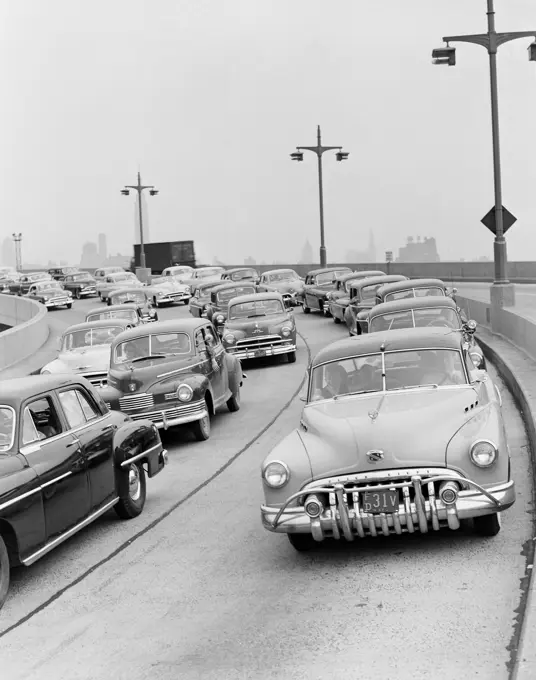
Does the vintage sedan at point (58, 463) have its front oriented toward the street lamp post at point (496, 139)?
no

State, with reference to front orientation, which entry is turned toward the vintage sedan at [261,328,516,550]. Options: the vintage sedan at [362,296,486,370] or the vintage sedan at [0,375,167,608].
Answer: the vintage sedan at [362,296,486,370]

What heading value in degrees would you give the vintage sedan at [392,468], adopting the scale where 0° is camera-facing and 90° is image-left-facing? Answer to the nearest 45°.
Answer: approximately 0°

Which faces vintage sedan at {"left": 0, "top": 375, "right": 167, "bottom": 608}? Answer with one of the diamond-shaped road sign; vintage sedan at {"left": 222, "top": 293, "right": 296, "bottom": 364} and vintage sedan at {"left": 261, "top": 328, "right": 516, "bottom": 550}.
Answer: vintage sedan at {"left": 222, "top": 293, "right": 296, "bottom": 364}

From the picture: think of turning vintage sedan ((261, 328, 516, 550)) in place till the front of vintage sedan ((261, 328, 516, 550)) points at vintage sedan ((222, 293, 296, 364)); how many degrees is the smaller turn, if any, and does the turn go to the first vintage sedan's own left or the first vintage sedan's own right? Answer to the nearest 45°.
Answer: approximately 180°

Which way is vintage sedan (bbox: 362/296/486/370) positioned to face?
toward the camera

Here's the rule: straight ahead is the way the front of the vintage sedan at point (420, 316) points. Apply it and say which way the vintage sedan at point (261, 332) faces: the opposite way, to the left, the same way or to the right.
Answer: the same way

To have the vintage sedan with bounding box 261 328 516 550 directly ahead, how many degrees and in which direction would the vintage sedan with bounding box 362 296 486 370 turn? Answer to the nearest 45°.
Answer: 0° — it already faces it

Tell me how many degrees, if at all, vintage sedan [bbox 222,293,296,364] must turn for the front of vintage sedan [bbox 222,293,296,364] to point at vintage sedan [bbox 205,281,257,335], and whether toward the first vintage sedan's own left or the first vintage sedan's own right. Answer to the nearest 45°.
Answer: approximately 180°

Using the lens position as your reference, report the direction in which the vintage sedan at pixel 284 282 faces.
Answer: facing the viewer and to the right of the viewer

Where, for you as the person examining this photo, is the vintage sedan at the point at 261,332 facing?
facing the viewer

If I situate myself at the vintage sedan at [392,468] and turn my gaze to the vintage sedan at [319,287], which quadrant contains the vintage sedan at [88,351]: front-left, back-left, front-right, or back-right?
front-left
